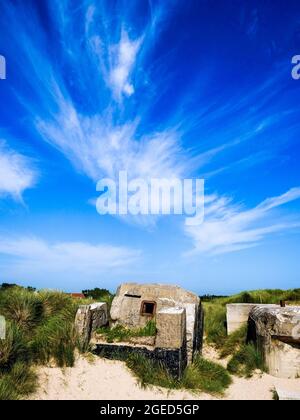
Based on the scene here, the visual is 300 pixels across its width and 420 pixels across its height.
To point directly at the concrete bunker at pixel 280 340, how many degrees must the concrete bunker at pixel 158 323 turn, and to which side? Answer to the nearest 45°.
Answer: approximately 135° to its left

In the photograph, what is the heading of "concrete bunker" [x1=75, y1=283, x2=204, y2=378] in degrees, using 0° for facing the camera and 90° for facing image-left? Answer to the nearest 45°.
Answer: approximately 45°

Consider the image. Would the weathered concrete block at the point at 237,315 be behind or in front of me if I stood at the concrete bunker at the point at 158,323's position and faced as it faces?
behind
